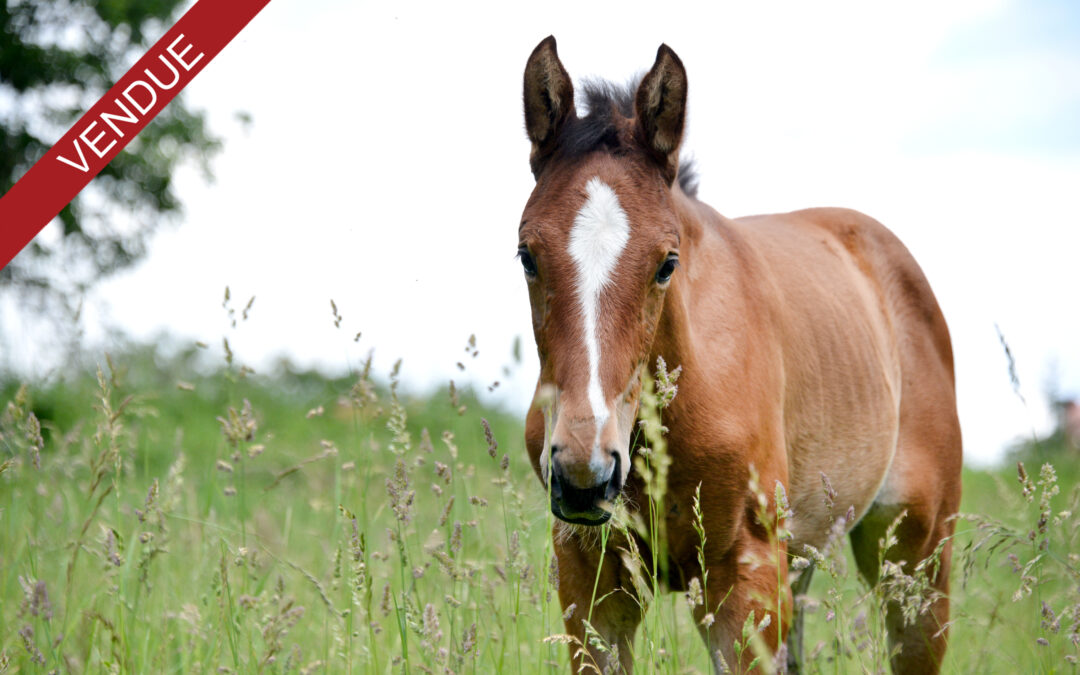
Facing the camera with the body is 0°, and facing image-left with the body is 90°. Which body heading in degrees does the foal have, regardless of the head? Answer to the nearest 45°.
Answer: approximately 45°
